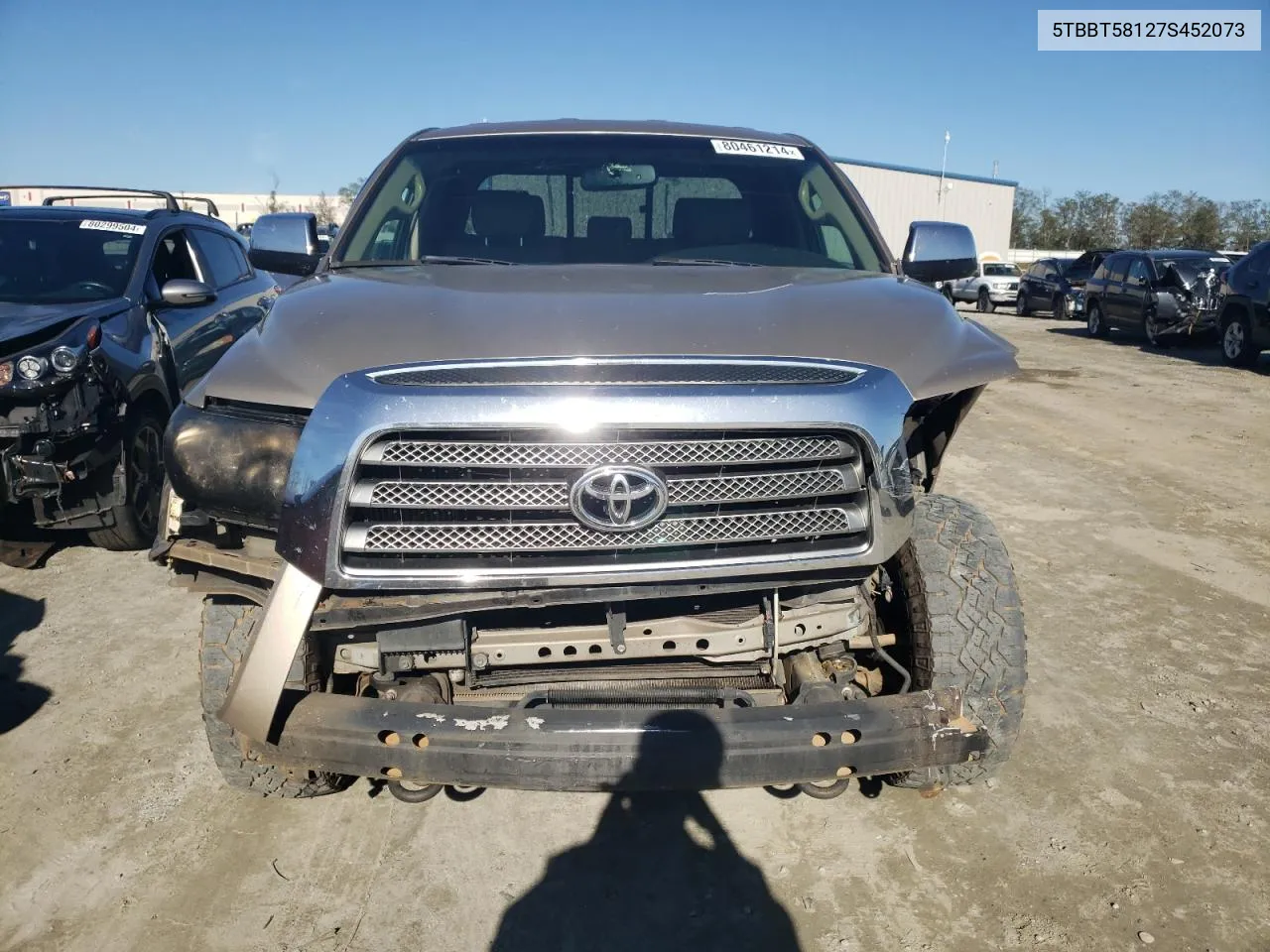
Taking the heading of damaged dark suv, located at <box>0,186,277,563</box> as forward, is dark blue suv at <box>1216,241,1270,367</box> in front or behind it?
behind

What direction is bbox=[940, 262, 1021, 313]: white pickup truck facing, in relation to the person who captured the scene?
facing the viewer and to the right of the viewer

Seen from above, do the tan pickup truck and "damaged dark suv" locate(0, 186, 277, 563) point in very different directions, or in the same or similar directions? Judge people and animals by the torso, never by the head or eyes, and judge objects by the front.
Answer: same or similar directions

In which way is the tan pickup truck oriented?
toward the camera

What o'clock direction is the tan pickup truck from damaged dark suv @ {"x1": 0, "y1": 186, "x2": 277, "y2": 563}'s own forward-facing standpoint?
The tan pickup truck is roughly at 10 o'clock from the damaged dark suv.

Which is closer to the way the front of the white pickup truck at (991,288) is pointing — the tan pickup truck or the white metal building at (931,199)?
the tan pickup truck

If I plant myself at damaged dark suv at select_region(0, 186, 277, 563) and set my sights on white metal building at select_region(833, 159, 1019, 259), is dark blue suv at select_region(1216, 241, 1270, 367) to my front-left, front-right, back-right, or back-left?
front-right

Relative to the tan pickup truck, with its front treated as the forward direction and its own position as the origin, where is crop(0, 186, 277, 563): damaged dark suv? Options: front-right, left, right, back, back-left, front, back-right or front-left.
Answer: back-right

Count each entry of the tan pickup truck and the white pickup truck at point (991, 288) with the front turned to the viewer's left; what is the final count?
0
